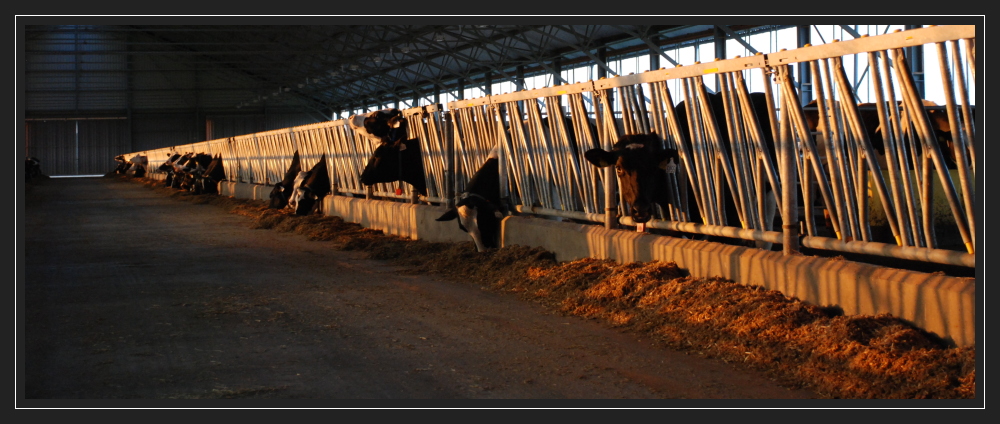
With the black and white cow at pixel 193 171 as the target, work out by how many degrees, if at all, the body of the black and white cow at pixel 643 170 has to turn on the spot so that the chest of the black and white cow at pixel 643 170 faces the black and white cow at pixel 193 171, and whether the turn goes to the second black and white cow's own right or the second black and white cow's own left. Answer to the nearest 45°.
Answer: approximately 90° to the second black and white cow's own right

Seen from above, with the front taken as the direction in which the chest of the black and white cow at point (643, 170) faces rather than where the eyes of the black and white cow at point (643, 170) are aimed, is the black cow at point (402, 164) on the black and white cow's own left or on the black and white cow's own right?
on the black and white cow's own right

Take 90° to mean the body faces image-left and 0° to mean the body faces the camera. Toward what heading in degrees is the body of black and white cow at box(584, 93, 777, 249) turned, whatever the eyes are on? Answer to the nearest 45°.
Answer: approximately 45°

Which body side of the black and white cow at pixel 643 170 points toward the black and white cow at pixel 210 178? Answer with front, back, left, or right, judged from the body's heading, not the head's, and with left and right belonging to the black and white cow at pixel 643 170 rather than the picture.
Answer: right
